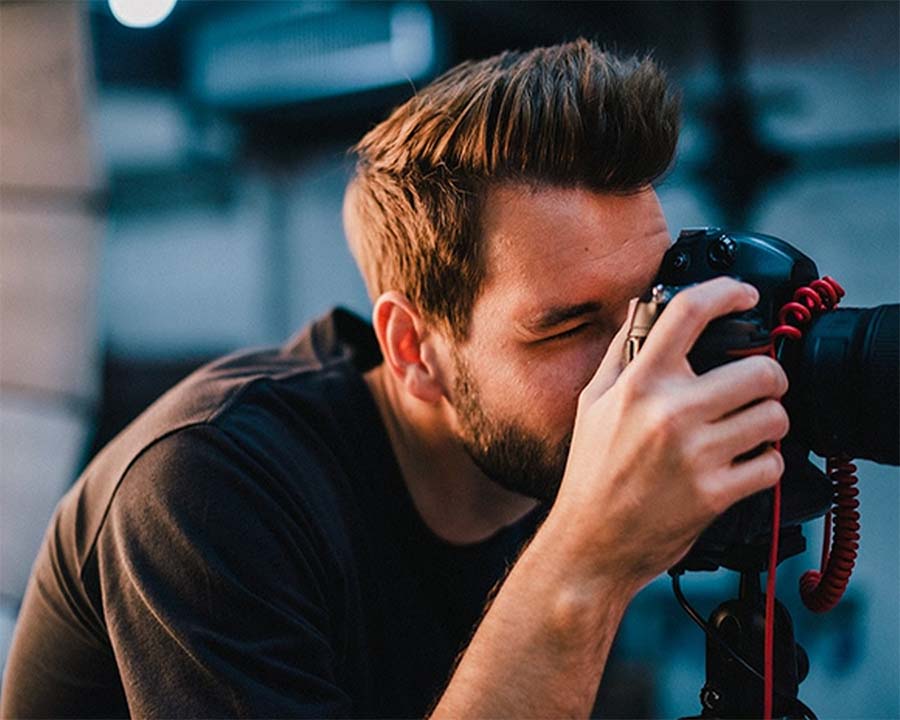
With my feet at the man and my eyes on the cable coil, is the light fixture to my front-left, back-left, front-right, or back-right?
back-left

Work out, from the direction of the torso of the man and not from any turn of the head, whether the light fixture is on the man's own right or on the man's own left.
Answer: on the man's own left

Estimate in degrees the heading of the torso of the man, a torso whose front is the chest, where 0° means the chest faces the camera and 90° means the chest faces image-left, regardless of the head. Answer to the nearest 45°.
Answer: approximately 270°
